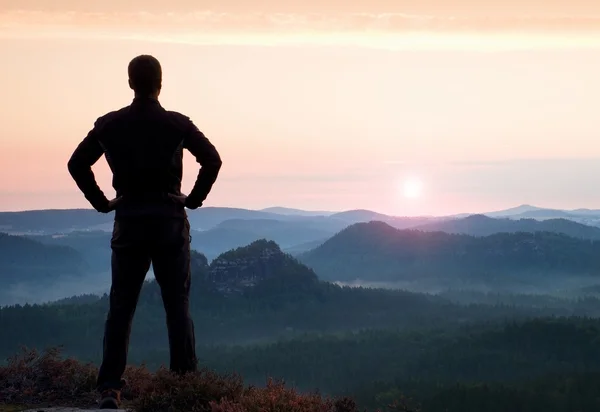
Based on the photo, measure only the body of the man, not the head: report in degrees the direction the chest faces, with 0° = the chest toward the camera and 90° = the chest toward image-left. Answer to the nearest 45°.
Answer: approximately 180°
